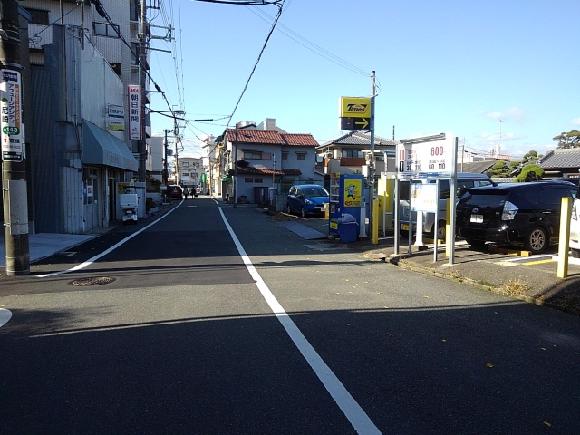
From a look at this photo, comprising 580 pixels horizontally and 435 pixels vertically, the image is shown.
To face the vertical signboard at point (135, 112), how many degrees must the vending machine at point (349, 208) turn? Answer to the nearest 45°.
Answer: approximately 135° to its right

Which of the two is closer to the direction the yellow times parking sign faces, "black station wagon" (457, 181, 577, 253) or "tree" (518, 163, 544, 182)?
the black station wagon

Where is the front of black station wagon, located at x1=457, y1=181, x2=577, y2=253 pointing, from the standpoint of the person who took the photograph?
facing away from the viewer and to the right of the viewer

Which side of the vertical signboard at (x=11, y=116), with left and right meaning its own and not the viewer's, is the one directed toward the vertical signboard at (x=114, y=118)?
back

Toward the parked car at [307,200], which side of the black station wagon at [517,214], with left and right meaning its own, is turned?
left

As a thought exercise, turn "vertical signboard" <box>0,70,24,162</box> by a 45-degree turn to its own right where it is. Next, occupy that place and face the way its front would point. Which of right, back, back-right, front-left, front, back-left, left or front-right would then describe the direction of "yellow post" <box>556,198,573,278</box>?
left

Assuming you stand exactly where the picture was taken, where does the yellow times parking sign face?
facing the viewer

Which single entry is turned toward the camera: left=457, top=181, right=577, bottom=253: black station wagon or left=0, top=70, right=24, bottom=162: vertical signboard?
the vertical signboard

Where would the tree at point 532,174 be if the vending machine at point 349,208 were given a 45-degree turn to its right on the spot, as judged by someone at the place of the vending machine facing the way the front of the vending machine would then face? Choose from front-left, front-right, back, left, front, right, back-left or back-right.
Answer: back

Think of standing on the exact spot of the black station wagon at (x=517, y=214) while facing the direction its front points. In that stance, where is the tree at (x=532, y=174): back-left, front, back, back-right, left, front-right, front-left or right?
front-left

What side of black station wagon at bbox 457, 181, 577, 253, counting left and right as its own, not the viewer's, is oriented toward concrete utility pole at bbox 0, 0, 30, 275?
back

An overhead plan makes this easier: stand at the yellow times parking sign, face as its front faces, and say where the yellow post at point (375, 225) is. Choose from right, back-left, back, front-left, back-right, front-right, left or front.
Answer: front

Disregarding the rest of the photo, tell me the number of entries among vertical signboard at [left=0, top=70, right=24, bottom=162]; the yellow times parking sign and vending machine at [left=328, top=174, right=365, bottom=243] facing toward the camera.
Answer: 3

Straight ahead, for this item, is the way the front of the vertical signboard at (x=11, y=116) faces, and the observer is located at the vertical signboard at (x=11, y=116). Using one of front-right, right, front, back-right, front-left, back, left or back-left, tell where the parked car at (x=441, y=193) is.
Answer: left
